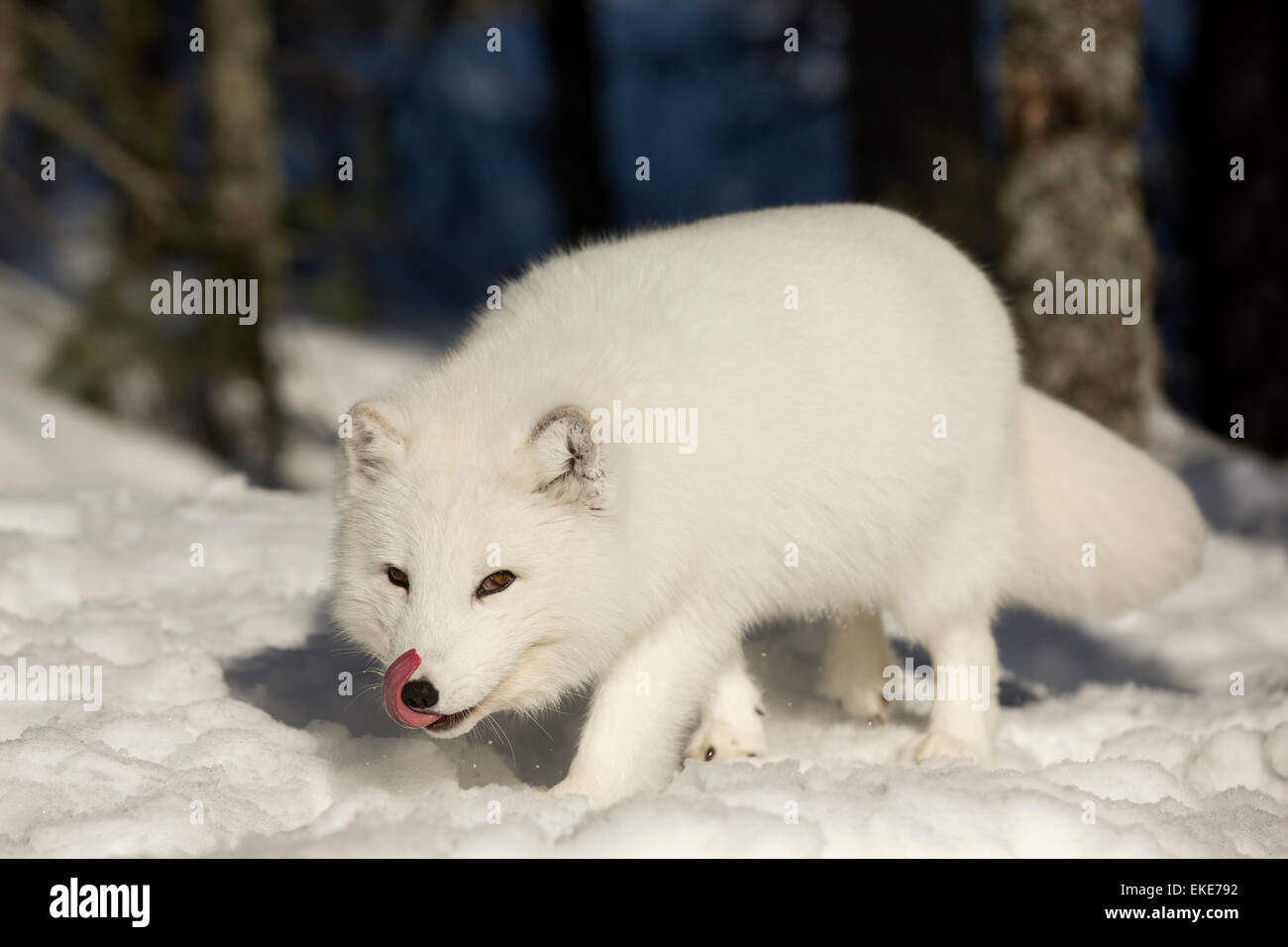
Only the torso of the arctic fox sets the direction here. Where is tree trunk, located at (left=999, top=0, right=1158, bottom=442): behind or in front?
behind

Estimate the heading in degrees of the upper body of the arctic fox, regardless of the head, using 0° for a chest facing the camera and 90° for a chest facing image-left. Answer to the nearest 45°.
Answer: approximately 45°

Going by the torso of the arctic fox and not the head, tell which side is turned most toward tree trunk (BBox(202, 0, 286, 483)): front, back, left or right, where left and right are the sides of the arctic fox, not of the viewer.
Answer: right

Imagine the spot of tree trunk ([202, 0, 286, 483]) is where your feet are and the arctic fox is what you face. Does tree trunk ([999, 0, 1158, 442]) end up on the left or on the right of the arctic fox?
left
